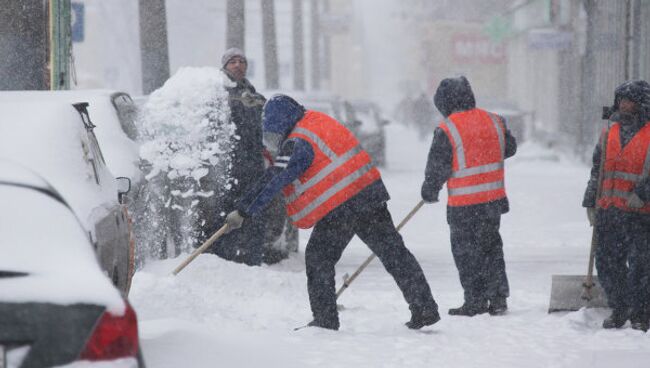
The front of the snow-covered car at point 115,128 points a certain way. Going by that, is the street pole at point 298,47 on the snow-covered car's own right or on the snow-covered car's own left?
on the snow-covered car's own right

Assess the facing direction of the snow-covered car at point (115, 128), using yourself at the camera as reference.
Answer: facing away from the viewer and to the left of the viewer

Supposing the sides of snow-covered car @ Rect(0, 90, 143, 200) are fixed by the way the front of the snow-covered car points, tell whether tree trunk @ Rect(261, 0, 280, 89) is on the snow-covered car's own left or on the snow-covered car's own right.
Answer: on the snow-covered car's own right

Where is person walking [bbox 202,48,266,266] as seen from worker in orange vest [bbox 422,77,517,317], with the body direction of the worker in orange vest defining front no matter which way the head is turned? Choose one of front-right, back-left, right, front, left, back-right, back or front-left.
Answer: front

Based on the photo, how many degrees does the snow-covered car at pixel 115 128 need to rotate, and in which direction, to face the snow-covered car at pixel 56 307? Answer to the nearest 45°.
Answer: approximately 135° to its left

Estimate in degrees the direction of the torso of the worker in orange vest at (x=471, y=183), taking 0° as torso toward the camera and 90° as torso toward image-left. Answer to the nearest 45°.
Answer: approximately 135°

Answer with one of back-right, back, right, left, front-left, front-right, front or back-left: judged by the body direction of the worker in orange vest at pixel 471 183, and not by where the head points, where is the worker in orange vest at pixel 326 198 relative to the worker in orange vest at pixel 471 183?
left

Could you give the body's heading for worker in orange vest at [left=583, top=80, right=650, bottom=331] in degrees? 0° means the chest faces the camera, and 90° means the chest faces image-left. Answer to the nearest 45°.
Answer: approximately 0°

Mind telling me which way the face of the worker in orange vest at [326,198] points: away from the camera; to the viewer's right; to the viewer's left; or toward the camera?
to the viewer's left

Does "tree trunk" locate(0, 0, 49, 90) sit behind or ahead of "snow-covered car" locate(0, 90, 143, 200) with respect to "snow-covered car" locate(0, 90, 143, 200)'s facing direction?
ahead
